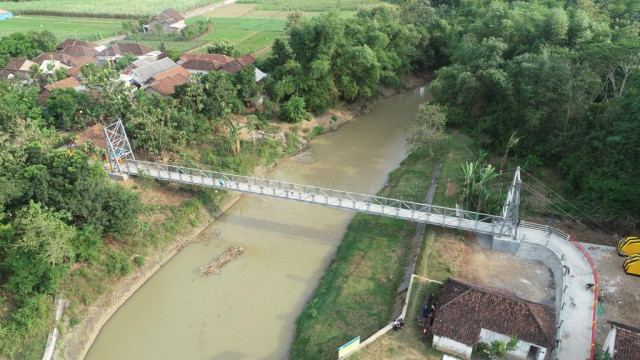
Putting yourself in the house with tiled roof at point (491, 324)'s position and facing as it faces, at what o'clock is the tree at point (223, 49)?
The tree is roughly at 4 o'clock from the house with tiled roof.

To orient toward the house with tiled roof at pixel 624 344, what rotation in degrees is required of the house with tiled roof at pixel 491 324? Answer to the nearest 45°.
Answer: approximately 90° to its left

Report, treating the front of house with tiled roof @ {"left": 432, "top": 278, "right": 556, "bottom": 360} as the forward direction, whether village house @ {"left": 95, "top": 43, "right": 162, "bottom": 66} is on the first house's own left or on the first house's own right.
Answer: on the first house's own right

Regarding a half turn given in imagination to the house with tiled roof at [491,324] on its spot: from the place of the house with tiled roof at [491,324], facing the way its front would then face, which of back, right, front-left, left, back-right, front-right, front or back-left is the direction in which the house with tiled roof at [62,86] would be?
left

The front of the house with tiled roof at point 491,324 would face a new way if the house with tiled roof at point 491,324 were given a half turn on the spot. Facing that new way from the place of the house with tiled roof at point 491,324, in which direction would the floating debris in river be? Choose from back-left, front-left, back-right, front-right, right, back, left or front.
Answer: left

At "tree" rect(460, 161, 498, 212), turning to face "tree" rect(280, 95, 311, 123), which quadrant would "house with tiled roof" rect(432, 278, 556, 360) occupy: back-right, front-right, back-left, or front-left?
back-left

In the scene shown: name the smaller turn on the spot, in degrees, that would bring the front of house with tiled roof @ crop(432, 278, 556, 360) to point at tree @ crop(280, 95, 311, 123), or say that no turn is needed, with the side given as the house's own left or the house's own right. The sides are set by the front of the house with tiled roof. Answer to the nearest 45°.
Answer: approximately 135° to the house's own right

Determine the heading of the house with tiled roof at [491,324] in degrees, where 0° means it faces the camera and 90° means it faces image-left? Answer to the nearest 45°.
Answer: approximately 0°

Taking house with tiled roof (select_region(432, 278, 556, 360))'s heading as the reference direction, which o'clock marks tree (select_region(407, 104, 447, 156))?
The tree is roughly at 5 o'clock from the house with tiled roof.

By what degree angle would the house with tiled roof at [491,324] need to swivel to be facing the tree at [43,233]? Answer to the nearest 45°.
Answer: approximately 90° to its right

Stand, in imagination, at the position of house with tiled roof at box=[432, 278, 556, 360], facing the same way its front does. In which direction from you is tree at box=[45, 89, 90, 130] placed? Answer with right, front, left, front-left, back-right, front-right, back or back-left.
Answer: right
